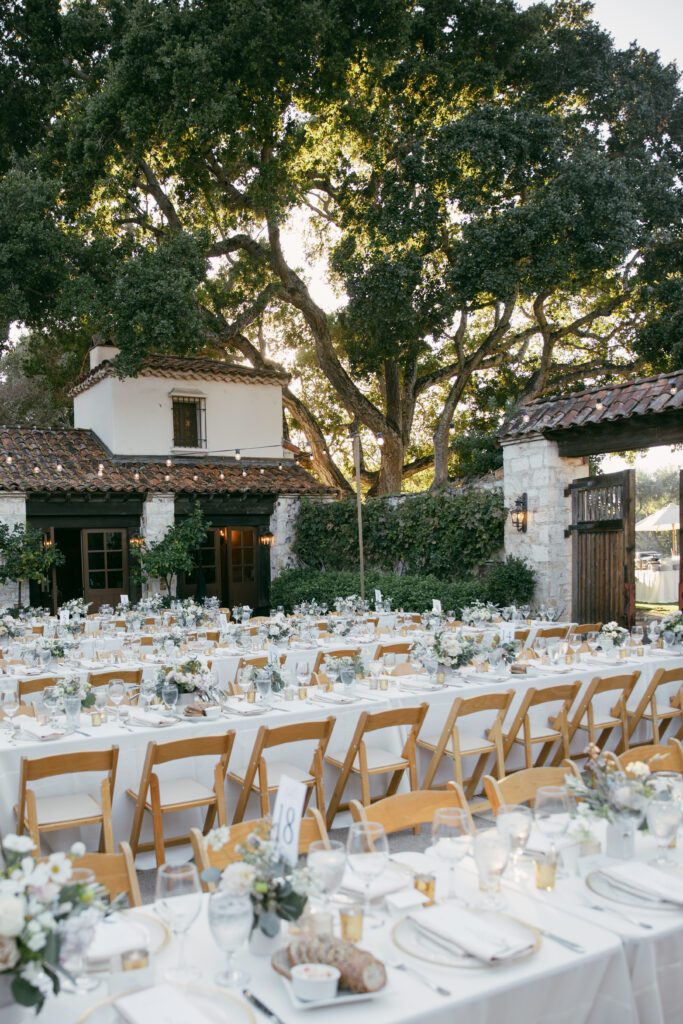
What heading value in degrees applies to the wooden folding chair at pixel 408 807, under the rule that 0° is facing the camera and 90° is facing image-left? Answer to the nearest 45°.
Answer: approximately 315°

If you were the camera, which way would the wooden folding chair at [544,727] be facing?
facing away from the viewer and to the left of the viewer

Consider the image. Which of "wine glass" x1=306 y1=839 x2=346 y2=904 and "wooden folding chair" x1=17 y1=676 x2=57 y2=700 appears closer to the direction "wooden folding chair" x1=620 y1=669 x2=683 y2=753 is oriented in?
the wooden folding chair

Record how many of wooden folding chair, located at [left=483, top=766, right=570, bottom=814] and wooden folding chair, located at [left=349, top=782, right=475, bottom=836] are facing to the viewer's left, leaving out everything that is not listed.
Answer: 0

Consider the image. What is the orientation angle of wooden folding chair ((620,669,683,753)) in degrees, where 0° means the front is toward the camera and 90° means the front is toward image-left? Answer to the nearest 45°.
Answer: approximately 135°

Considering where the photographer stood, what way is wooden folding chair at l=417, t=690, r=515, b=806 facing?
facing away from the viewer and to the left of the viewer

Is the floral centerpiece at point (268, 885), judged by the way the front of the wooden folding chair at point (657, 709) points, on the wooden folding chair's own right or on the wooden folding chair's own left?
on the wooden folding chair's own left

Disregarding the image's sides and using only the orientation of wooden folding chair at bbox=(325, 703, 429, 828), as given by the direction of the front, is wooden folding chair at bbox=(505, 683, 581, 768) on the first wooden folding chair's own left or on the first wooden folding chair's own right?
on the first wooden folding chair's own right

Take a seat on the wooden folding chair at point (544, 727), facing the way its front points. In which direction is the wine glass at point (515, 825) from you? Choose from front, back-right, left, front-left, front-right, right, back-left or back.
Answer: back-left

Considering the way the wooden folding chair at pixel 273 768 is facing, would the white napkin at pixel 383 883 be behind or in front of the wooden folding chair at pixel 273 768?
behind

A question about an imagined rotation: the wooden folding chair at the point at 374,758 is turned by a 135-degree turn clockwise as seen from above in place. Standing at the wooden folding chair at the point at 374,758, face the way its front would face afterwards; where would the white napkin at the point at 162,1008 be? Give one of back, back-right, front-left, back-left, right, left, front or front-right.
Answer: right

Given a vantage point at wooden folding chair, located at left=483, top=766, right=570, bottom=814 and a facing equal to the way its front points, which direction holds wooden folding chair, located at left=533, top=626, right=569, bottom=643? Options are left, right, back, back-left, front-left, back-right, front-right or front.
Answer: back-left
